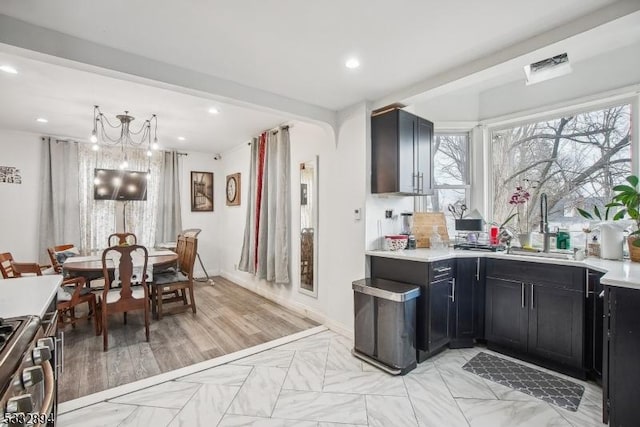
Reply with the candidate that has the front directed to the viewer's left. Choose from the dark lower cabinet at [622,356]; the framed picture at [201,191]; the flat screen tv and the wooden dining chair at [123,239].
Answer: the dark lower cabinet

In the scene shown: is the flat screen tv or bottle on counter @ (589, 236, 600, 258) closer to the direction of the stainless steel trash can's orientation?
the flat screen tv

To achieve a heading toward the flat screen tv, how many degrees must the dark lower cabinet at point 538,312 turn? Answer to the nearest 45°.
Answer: approximately 45° to its right

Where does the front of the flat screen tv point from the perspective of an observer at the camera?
facing the viewer

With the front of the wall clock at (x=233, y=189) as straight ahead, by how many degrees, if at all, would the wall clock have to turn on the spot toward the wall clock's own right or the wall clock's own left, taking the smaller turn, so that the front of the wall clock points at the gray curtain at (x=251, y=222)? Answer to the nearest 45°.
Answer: approximately 45° to the wall clock's own left

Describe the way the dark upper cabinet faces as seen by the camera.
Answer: facing the viewer and to the right of the viewer

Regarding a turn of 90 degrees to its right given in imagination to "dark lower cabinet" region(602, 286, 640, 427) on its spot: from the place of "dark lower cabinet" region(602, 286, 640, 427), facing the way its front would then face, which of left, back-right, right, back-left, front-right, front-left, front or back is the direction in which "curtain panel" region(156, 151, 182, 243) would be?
left

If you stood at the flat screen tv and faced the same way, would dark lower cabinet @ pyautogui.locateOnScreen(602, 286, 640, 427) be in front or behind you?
in front

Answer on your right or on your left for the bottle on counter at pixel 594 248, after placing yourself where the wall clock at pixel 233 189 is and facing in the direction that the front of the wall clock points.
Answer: on your left

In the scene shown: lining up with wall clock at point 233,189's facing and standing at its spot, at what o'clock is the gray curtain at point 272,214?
The gray curtain is roughly at 10 o'clock from the wall clock.

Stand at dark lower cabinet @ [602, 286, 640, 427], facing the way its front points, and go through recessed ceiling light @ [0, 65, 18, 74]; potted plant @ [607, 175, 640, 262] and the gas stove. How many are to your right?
1

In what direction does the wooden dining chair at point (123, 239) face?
toward the camera

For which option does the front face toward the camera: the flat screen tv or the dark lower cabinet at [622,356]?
the flat screen tv

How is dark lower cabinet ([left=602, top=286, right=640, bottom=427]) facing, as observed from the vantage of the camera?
facing to the left of the viewer
